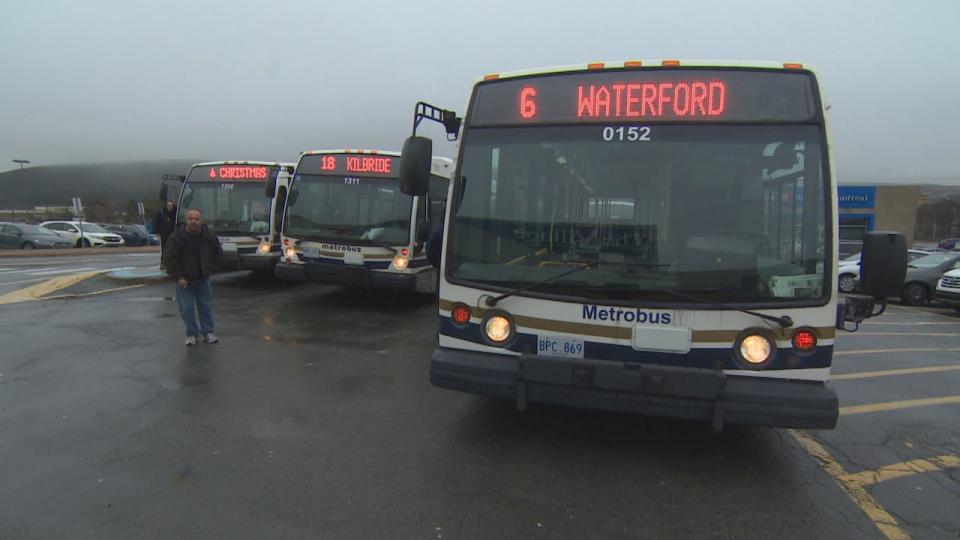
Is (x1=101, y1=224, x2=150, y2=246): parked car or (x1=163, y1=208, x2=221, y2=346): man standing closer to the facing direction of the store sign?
the man standing

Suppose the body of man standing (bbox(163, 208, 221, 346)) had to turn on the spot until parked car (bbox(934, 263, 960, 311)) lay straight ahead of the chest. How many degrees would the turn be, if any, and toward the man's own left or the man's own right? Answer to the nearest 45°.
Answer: approximately 90° to the man's own left

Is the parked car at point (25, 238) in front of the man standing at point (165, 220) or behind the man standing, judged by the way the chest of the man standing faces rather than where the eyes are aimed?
behind

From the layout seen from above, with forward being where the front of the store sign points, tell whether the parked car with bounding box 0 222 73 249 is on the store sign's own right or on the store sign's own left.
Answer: on the store sign's own right

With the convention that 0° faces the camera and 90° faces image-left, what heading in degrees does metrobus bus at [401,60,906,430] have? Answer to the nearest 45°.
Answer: approximately 0°

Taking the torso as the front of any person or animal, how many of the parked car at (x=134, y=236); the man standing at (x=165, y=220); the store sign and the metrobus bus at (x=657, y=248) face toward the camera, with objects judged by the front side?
3

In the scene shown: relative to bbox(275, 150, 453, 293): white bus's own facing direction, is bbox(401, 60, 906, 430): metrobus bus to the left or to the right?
on its left

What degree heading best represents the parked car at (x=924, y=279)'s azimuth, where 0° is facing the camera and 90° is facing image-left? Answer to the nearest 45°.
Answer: approximately 45°

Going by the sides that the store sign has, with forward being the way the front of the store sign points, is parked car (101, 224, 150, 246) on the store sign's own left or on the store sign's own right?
on the store sign's own right

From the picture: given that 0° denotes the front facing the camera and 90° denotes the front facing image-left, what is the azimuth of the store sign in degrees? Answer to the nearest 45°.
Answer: approximately 0°
